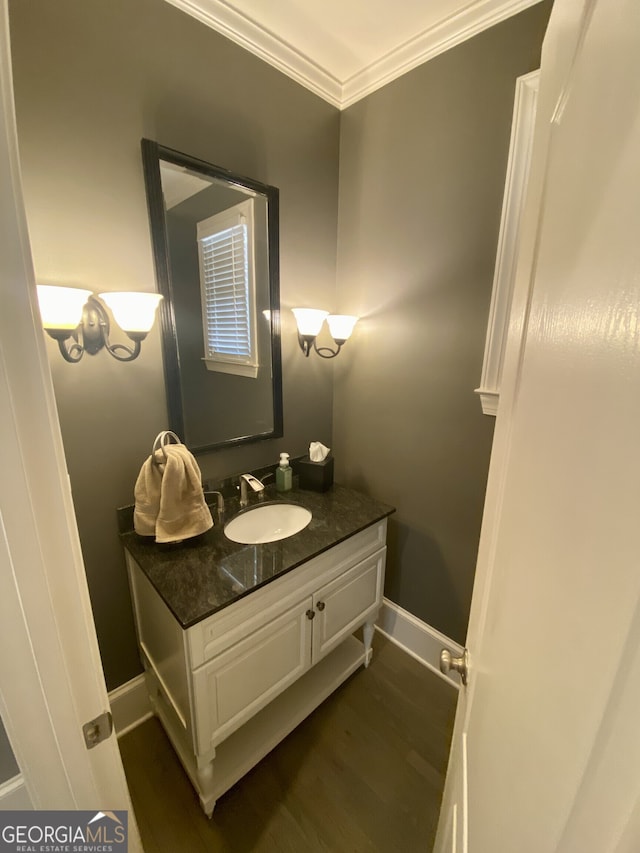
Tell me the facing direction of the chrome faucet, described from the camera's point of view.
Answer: facing the viewer and to the right of the viewer

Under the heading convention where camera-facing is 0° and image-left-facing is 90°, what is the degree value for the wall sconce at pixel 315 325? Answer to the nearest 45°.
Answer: approximately 315°
